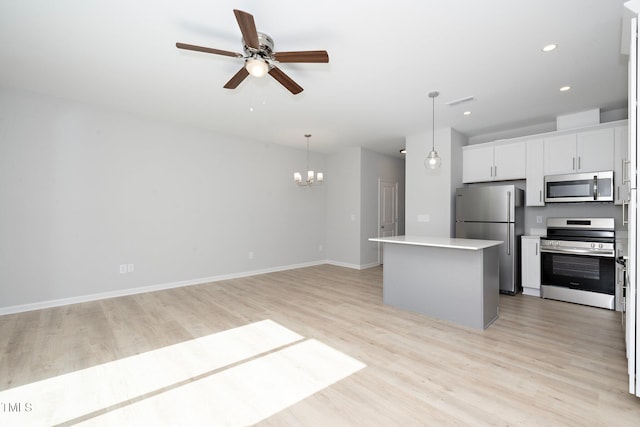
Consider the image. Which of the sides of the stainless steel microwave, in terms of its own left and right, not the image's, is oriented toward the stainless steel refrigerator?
right

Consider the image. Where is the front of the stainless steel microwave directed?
toward the camera

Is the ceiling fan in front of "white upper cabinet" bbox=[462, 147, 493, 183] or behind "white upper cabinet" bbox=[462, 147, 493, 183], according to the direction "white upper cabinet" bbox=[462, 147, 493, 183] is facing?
in front

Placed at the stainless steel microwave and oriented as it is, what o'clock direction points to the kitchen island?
The kitchen island is roughly at 1 o'clock from the stainless steel microwave.

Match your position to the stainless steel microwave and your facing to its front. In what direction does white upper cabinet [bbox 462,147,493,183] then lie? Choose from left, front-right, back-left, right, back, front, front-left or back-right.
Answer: right

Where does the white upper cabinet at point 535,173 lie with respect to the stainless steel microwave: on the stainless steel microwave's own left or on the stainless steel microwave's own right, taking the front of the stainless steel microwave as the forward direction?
on the stainless steel microwave's own right

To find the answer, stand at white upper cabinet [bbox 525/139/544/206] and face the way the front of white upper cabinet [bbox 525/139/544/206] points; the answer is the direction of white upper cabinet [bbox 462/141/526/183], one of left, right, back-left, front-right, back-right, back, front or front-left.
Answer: right

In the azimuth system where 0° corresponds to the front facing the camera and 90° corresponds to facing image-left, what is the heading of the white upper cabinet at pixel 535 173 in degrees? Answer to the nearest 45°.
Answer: approximately 0°
